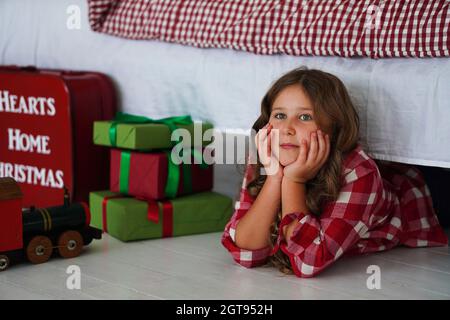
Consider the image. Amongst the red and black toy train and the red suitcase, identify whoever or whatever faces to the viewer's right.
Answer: the red and black toy train

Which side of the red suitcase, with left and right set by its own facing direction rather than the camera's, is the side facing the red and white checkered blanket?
left

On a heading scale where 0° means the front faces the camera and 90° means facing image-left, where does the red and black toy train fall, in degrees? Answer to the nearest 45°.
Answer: approximately 270°

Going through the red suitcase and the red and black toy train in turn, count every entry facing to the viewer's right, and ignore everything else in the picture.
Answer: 1

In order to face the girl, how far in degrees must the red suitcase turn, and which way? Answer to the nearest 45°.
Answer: approximately 90° to its left
